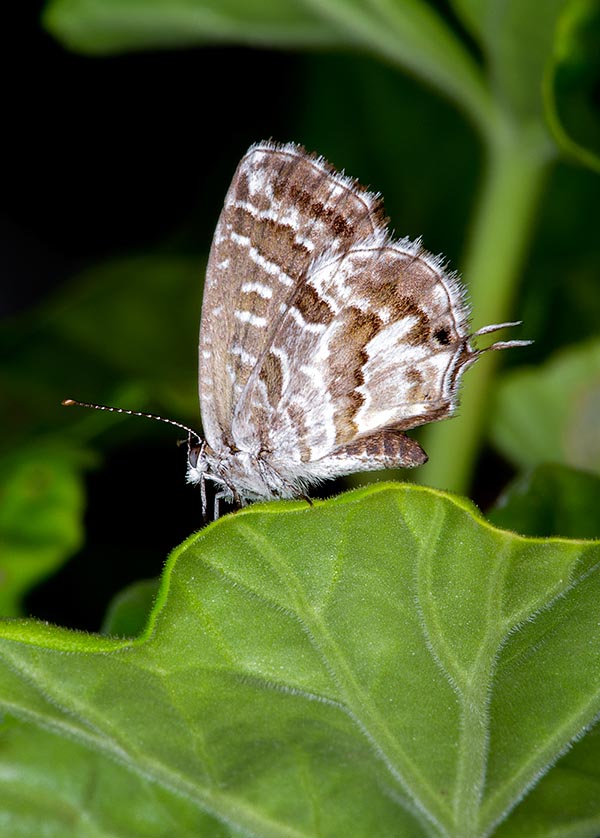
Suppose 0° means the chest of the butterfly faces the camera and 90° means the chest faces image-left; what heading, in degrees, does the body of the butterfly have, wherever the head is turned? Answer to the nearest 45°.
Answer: approximately 90°

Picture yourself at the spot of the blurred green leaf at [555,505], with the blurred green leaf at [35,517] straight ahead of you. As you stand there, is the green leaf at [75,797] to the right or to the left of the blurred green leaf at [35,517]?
left

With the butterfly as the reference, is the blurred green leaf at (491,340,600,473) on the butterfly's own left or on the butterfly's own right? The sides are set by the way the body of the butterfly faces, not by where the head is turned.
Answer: on the butterfly's own right

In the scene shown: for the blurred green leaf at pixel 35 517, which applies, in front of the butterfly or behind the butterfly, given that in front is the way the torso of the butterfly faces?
in front

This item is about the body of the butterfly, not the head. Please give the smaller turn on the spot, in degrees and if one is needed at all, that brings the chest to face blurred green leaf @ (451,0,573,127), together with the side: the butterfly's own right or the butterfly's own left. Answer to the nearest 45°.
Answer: approximately 135° to the butterfly's own right

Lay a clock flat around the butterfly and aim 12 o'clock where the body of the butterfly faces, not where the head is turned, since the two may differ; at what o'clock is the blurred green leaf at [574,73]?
The blurred green leaf is roughly at 5 o'clock from the butterfly.

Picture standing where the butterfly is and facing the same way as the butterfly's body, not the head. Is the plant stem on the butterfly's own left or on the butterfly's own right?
on the butterfly's own right
